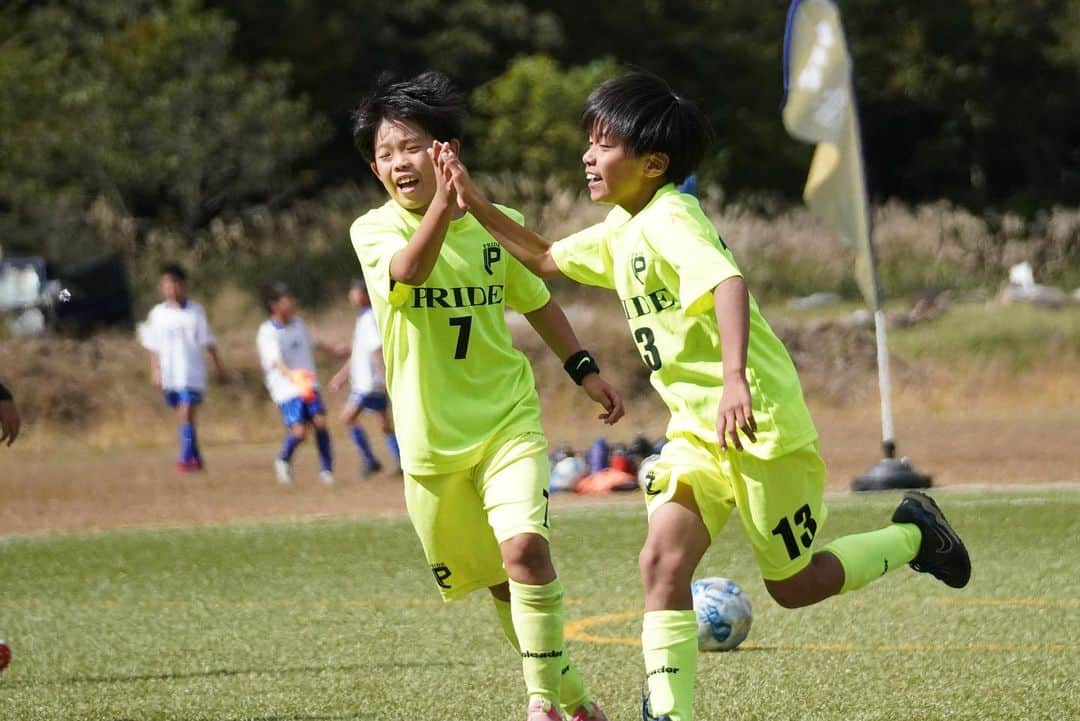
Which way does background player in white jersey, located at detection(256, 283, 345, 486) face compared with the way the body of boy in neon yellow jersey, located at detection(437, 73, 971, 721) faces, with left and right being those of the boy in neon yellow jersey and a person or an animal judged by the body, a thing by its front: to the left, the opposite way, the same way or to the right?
to the left

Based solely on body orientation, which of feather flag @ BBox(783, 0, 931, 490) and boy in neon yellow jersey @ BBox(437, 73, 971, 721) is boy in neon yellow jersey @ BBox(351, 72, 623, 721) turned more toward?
the boy in neon yellow jersey

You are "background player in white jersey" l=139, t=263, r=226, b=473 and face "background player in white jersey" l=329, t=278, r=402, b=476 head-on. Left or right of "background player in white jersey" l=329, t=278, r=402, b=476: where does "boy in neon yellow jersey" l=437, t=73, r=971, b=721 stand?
right

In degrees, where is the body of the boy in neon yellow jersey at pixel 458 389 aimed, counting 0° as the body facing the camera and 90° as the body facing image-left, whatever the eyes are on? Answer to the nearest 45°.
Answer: approximately 0°

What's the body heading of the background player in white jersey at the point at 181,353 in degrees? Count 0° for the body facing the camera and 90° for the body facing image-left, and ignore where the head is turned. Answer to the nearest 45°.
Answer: approximately 0°

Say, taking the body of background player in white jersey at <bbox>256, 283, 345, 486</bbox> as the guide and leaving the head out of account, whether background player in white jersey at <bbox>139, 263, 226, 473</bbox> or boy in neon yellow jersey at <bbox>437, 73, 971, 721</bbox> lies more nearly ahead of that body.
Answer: the boy in neon yellow jersey

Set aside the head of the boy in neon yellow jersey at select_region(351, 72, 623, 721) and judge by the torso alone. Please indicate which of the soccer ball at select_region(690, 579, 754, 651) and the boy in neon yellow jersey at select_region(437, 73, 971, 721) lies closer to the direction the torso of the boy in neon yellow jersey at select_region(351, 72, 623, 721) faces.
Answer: the boy in neon yellow jersey

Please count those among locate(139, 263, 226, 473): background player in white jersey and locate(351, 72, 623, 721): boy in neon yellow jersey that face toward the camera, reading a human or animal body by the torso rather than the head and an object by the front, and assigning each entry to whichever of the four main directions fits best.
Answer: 2

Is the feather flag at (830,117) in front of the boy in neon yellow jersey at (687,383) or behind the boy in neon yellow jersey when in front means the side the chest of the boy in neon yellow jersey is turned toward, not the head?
behind
